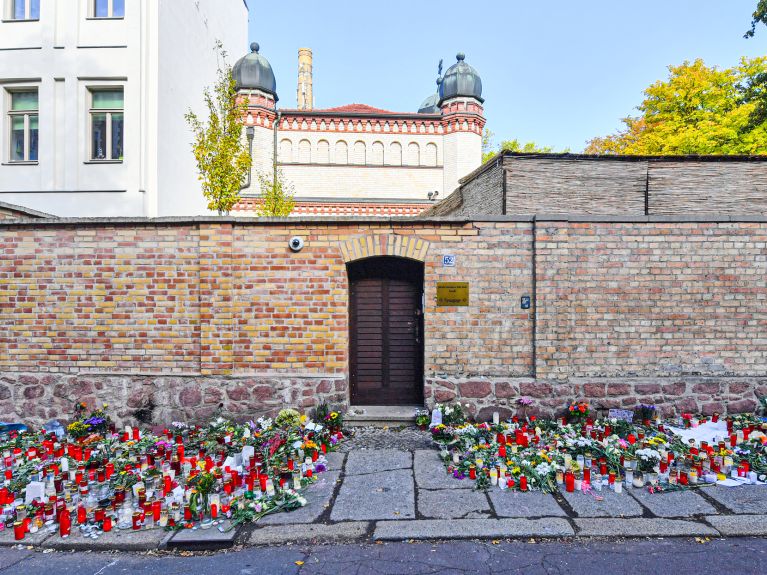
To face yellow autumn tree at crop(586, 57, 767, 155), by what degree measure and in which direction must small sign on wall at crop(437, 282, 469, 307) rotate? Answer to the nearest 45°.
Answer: approximately 135° to its left

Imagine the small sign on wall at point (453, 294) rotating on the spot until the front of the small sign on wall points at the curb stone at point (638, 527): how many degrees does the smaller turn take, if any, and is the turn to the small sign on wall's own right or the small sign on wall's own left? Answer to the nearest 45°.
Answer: approximately 45° to the small sign on wall's own left

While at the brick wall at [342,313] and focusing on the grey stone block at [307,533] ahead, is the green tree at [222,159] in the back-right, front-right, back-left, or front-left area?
back-right

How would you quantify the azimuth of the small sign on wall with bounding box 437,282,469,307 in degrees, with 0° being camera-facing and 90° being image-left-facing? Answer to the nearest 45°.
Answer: approximately 0°

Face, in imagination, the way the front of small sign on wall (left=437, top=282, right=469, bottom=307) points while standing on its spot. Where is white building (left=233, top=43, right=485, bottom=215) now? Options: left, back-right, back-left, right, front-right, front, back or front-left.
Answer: back

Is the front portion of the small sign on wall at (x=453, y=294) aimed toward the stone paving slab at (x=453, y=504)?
yes

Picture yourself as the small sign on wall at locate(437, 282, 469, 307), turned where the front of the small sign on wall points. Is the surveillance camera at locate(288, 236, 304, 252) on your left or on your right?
on your right

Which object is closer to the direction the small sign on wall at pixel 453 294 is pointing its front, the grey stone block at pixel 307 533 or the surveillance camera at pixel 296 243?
the grey stone block

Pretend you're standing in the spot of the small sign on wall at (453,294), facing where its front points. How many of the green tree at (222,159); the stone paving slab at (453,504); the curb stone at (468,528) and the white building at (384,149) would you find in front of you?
2

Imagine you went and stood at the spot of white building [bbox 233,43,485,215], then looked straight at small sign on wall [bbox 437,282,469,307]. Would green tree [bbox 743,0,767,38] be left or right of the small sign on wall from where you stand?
left

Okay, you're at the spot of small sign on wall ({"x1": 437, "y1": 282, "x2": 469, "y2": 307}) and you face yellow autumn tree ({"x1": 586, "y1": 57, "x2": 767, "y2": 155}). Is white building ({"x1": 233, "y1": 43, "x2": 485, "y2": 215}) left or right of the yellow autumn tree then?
left
